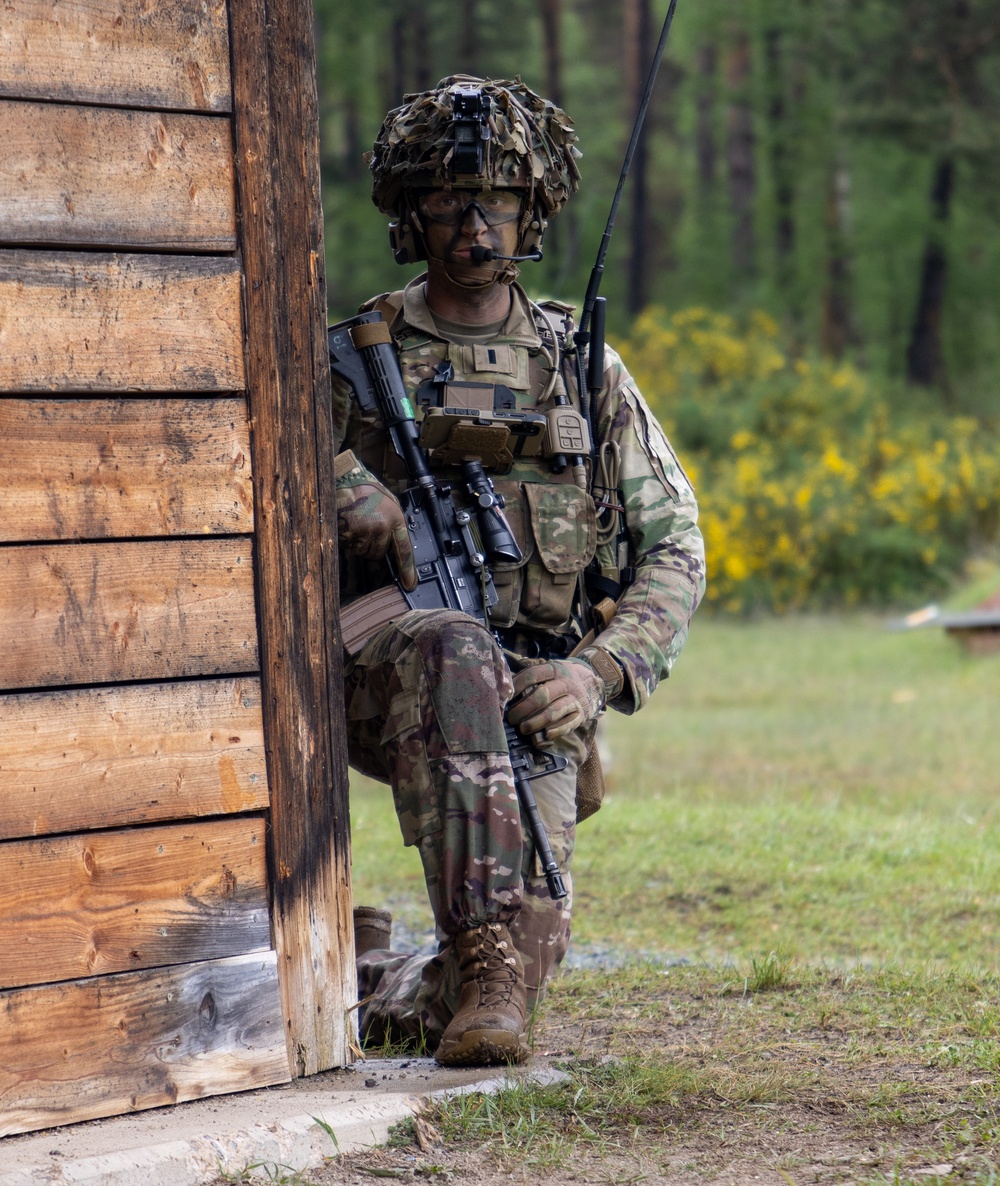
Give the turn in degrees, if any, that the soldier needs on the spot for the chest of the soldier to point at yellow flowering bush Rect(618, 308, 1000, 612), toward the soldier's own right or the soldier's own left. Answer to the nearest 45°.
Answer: approximately 180°

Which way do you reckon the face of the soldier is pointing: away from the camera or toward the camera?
toward the camera

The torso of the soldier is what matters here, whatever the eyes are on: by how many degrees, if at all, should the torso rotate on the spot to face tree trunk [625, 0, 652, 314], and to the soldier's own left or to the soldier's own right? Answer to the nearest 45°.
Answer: approximately 180°

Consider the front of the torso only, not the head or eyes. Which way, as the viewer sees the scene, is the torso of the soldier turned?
toward the camera

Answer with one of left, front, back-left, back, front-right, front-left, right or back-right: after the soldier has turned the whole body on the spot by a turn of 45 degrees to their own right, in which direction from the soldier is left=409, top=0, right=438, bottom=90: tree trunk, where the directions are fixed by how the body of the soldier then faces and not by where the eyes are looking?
back-right

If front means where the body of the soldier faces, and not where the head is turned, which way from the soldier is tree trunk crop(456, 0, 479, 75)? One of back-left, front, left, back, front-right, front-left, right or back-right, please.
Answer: back

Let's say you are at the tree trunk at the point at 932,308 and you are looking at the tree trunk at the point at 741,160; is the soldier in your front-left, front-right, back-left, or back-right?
back-left

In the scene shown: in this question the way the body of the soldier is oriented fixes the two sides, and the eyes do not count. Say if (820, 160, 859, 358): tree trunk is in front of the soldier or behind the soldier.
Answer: behind

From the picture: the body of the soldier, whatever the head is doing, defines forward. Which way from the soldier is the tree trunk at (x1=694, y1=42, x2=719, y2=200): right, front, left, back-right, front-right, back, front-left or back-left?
back

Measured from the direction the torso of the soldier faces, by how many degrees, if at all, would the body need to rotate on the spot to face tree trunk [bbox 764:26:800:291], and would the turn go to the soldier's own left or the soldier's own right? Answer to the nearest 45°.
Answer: approximately 180°

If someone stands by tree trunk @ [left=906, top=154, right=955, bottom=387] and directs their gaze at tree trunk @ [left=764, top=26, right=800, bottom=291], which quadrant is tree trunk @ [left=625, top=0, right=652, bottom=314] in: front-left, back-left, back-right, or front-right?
front-left

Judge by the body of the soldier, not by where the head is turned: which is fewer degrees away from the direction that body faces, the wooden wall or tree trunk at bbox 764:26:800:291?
the wooden wall
